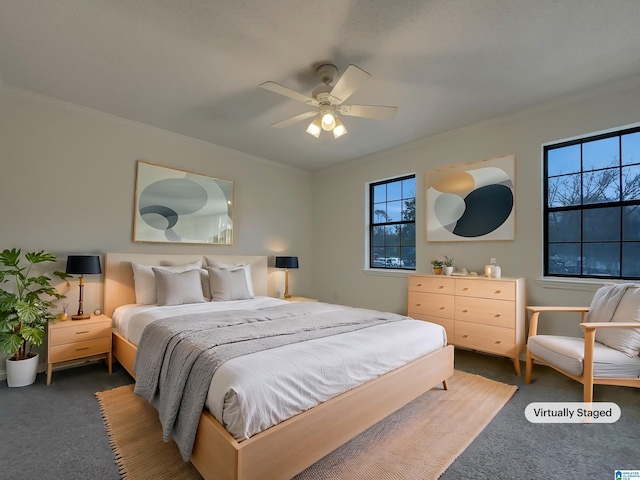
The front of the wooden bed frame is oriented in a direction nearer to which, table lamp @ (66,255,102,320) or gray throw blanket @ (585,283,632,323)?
the gray throw blanket

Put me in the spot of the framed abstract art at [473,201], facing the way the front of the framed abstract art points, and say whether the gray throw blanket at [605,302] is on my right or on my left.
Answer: on my left

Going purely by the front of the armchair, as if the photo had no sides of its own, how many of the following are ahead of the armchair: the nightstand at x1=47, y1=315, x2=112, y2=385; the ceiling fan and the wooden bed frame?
3

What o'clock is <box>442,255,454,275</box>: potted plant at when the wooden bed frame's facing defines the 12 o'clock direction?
The potted plant is roughly at 9 o'clock from the wooden bed frame.

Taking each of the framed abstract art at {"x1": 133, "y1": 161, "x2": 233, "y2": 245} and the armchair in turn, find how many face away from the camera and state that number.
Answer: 0

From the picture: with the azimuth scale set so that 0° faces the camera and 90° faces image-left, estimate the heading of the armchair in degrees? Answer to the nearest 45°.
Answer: approximately 45°

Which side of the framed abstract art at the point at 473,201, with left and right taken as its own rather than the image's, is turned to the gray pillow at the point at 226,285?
front

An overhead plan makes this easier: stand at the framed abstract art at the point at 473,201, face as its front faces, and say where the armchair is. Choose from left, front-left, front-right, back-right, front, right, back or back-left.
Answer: left

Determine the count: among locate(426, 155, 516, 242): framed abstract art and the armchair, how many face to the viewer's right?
0

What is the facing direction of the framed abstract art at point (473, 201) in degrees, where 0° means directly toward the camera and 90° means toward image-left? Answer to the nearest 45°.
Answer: approximately 45°

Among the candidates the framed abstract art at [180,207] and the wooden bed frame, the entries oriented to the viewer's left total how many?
0

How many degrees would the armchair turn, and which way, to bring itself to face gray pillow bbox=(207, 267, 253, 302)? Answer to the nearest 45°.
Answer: approximately 45° to its right

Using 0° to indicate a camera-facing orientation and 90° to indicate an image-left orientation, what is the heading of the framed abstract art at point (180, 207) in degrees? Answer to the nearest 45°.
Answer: approximately 315°

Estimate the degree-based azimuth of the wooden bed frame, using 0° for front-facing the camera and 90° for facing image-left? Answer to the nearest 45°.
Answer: approximately 315°

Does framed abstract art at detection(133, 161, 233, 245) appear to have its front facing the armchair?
yes
